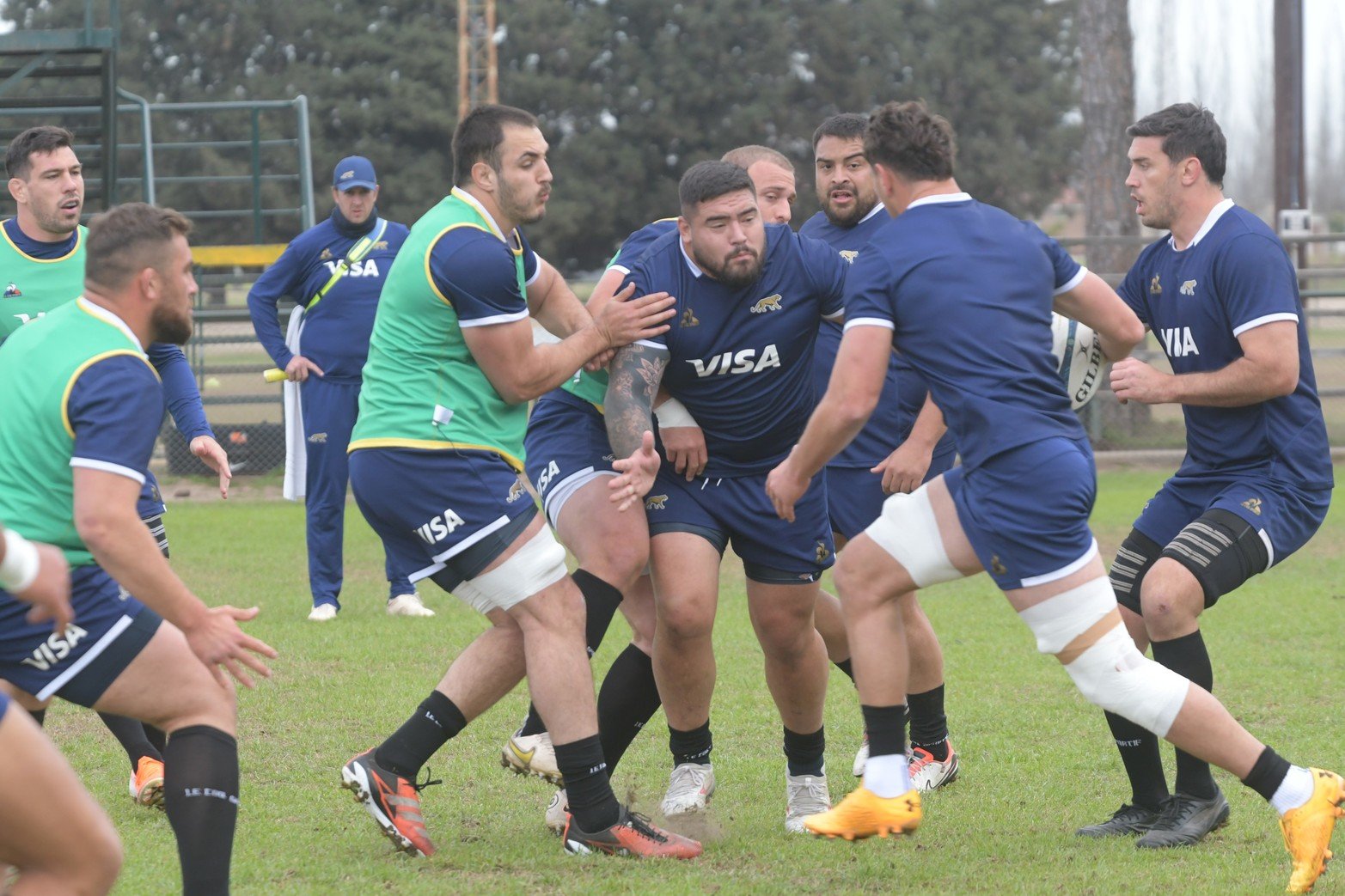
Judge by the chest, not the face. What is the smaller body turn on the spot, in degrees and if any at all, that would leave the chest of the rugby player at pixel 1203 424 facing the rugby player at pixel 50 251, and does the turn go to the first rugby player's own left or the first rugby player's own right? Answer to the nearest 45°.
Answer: approximately 45° to the first rugby player's own right

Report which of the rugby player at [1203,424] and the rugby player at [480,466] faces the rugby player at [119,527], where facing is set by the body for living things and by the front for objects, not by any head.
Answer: the rugby player at [1203,424]

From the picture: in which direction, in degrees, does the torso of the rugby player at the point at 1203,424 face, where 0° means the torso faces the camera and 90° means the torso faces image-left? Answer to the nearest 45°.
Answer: approximately 45°

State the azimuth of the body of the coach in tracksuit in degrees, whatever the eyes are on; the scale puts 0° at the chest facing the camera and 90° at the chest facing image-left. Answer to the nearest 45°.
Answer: approximately 0°

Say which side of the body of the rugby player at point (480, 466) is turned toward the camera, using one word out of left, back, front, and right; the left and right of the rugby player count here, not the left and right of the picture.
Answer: right

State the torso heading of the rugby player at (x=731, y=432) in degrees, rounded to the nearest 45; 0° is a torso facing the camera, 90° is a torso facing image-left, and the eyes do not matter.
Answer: approximately 0°

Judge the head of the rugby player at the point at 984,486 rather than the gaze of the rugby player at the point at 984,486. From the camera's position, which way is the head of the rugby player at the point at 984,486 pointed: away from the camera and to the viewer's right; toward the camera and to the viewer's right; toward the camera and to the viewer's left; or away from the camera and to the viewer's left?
away from the camera and to the viewer's left

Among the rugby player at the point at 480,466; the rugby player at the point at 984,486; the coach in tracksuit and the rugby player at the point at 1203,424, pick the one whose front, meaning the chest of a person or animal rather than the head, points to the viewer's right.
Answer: the rugby player at the point at 480,466
